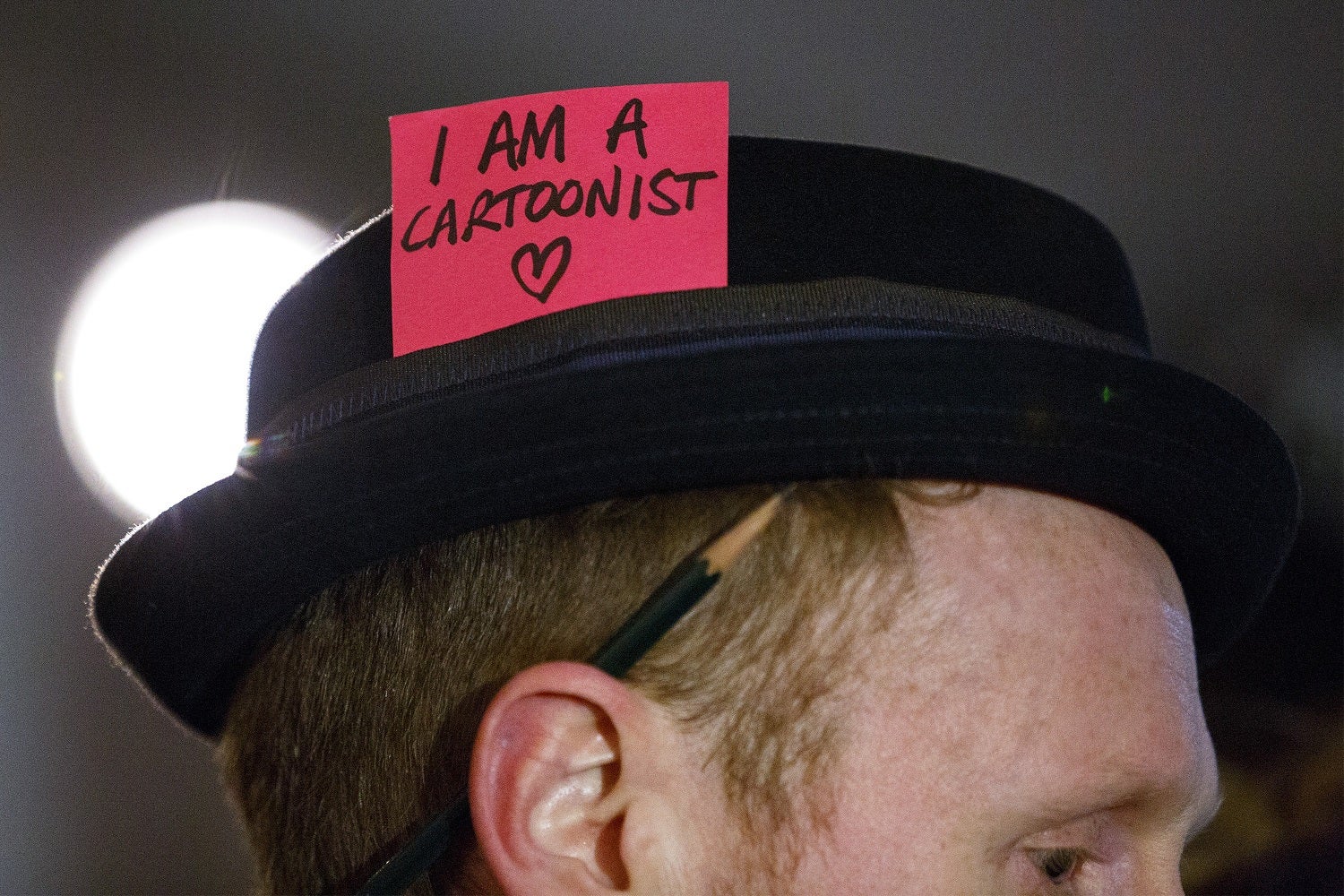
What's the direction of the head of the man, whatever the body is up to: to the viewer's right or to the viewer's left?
to the viewer's right
